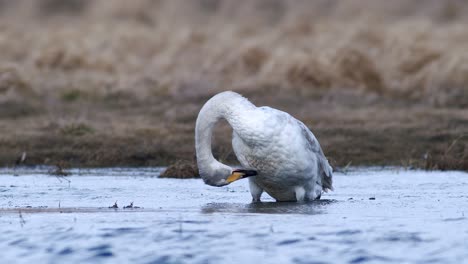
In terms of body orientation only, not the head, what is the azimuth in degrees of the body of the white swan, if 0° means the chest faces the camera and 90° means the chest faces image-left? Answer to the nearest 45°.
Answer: approximately 45°
